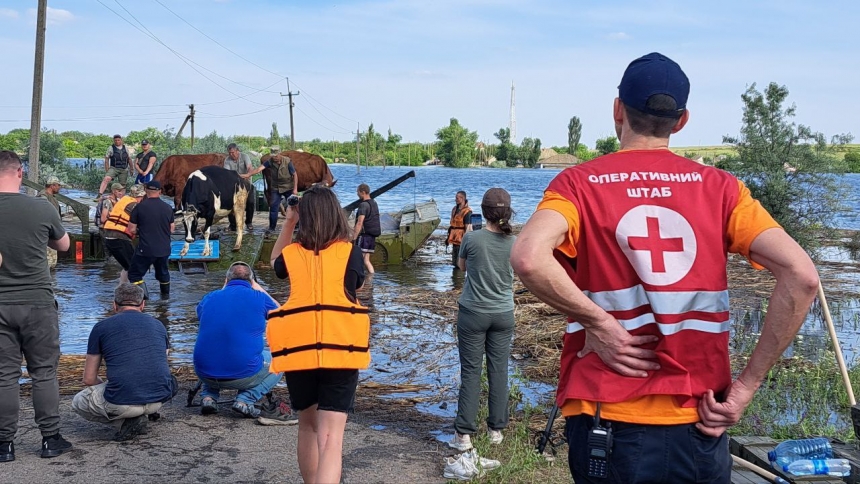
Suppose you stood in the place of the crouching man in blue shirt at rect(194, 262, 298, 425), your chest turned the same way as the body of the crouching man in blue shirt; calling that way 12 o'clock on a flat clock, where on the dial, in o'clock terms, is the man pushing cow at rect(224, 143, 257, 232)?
The man pushing cow is roughly at 12 o'clock from the crouching man in blue shirt.

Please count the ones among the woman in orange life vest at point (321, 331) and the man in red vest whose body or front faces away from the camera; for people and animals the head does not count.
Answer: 2

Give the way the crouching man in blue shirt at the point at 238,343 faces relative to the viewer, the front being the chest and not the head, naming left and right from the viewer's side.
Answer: facing away from the viewer

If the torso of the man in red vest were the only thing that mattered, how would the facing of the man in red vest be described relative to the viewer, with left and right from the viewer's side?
facing away from the viewer

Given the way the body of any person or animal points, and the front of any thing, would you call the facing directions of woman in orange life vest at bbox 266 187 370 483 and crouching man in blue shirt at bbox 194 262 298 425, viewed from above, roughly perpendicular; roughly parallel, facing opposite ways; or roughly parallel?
roughly parallel

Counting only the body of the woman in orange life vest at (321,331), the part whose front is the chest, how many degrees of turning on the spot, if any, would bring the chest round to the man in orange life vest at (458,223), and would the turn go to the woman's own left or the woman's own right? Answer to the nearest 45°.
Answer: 0° — they already face them

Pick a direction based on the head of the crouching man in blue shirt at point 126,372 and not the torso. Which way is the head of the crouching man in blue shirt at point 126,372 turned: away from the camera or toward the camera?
away from the camera

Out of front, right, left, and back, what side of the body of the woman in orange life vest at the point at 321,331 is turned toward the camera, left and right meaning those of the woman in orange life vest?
back

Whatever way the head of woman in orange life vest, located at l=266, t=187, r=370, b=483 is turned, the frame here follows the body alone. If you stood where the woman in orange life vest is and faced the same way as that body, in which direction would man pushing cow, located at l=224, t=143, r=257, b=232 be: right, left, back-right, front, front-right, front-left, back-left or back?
front

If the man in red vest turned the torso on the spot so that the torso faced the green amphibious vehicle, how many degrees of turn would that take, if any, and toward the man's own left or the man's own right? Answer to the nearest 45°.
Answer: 0° — they already face it

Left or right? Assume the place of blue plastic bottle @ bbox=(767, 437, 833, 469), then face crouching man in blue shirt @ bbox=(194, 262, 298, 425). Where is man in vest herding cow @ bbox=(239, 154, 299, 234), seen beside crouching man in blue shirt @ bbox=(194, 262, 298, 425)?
right

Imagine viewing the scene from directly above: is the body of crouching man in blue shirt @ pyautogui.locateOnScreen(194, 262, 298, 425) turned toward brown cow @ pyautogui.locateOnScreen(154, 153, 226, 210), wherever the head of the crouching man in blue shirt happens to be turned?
yes
